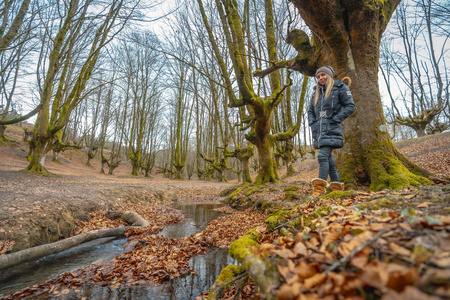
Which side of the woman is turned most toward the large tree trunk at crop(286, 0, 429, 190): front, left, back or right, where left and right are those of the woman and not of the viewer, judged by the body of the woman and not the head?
back

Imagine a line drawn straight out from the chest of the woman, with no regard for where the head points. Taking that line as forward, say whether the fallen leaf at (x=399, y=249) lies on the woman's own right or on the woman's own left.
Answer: on the woman's own left

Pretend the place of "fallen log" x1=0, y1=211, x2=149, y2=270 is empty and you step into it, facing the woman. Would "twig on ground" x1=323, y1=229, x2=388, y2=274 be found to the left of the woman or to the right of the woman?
right

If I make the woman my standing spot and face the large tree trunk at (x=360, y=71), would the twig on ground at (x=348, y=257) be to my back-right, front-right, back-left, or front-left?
back-right

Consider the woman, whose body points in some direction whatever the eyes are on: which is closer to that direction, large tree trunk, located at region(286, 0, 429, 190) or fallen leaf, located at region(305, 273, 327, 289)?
the fallen leaf

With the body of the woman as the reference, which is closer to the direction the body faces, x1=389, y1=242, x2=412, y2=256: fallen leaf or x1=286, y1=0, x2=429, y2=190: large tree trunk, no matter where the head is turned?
the fallen leaf

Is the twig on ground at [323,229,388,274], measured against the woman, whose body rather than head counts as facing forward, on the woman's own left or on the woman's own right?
on the woman's own left

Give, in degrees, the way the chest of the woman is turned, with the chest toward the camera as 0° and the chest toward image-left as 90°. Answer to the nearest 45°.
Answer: approximately 45°
